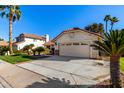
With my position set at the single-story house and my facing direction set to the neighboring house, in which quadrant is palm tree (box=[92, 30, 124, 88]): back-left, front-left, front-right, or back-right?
back-left

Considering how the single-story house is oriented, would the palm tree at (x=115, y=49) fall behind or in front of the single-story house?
in front

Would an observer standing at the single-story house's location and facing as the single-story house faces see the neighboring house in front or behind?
behind

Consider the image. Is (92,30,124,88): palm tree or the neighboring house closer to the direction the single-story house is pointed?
the palm tree

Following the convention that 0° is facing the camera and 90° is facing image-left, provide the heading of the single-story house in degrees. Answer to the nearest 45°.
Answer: approximately 0°
